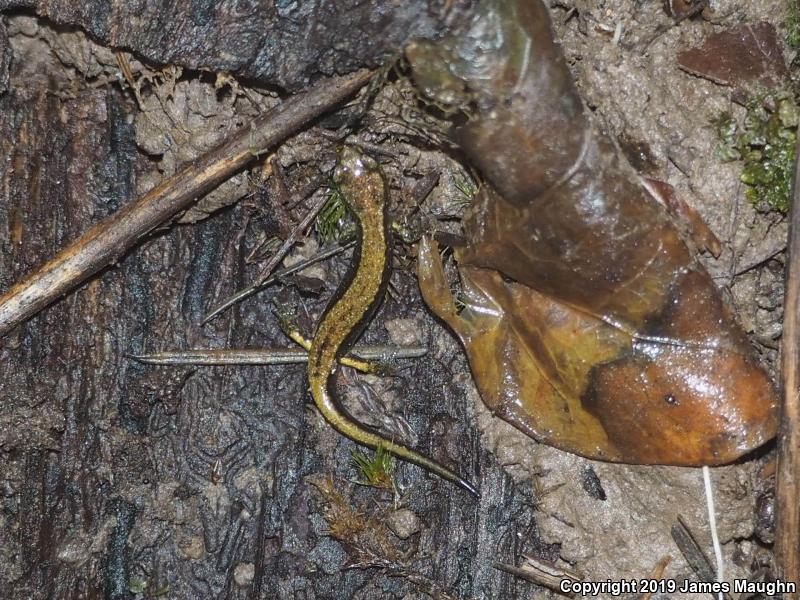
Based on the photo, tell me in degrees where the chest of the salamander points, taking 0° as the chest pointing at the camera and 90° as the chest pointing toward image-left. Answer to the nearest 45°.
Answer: approximately 180°

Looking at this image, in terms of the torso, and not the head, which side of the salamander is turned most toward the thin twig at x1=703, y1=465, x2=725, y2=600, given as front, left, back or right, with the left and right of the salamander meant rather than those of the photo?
right
